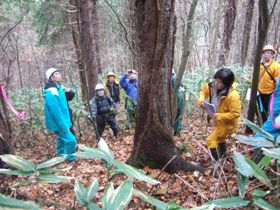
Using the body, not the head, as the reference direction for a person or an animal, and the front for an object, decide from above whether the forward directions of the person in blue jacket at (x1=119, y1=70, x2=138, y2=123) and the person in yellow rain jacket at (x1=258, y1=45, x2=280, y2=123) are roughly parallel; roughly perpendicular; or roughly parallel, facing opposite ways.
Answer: roughly perpendicular

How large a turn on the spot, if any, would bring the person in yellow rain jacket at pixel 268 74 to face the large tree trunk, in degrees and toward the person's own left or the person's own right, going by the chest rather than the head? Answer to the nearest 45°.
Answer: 0° — they already face it

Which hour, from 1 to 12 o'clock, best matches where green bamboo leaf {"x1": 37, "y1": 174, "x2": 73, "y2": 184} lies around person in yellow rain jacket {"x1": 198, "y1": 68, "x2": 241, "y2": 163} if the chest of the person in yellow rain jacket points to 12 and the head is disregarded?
The green bamboo leaf is roughly at 11 o'clock from the person in yellow rain jacket.

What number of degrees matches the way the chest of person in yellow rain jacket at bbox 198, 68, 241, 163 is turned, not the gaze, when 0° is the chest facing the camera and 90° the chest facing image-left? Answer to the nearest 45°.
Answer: approximately 45°

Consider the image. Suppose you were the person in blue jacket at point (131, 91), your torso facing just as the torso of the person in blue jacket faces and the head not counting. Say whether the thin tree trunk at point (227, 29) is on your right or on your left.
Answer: on your left

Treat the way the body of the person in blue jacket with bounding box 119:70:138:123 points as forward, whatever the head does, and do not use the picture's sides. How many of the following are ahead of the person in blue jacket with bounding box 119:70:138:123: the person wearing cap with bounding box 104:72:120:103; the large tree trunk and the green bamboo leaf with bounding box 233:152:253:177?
2

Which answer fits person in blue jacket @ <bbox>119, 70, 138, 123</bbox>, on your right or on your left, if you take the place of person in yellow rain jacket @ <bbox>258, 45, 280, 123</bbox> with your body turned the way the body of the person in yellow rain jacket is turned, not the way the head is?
on your right

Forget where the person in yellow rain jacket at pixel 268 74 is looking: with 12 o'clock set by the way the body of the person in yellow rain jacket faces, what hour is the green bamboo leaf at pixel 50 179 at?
The green bamboo leaf is roughly at 11 o'clock from the person in yellow rain jacket.

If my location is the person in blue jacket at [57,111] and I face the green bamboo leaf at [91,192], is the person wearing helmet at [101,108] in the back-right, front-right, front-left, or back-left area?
back-left
